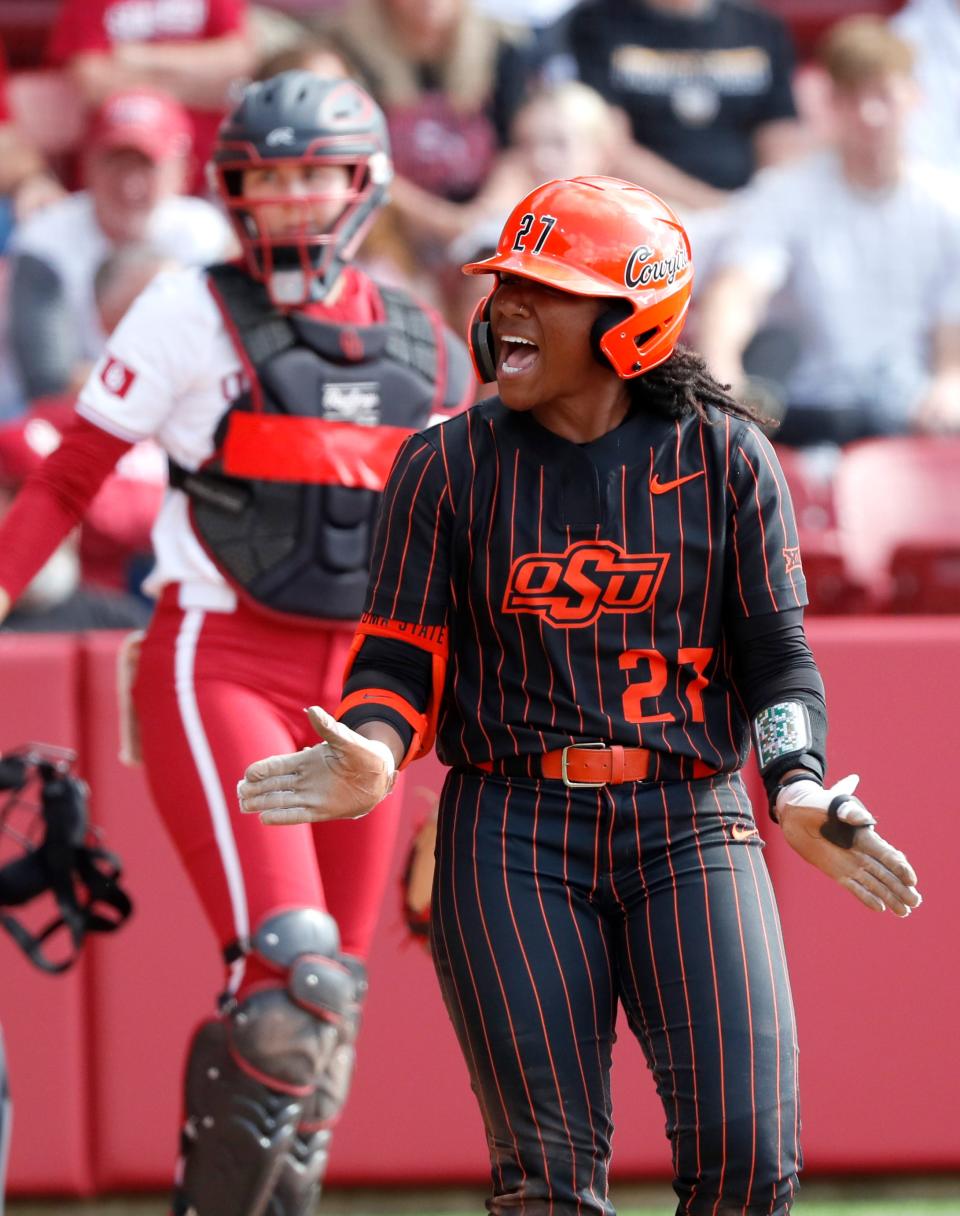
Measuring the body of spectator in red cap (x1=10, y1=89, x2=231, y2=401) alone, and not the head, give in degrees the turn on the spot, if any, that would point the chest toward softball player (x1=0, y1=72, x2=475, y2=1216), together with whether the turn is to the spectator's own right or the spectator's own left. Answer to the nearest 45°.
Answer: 0° — they already face them

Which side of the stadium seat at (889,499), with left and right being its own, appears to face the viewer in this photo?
front

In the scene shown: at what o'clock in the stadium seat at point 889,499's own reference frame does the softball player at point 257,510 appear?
The softball player is roughly at 1 o'clock from the stadium seat.

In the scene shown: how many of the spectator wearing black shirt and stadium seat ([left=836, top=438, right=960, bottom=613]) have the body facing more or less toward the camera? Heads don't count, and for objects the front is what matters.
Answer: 2

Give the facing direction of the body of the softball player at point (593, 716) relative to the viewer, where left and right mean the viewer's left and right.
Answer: facing the viewer

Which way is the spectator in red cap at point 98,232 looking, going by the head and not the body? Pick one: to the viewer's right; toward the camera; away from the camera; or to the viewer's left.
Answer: toward the camera

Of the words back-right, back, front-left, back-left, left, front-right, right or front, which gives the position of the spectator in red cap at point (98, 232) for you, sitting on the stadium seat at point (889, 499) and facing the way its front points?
right

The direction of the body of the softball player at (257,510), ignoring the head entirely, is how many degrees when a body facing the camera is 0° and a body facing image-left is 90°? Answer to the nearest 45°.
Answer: approximately 315°

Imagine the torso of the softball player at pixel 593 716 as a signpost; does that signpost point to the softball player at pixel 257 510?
no

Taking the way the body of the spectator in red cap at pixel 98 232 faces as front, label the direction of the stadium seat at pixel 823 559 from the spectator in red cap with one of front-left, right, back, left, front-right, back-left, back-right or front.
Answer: front-left

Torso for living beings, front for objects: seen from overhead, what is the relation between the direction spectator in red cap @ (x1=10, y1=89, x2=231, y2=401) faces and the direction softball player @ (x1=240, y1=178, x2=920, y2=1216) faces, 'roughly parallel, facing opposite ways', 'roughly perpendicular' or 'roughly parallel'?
roughly parallel

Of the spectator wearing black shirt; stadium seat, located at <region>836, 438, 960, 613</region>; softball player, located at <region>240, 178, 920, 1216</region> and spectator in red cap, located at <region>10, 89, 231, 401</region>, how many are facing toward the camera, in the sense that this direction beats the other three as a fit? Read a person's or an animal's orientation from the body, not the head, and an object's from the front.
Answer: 4

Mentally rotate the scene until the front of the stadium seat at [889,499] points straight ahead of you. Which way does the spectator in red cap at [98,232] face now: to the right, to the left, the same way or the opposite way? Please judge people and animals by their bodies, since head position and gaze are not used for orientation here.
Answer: the same way

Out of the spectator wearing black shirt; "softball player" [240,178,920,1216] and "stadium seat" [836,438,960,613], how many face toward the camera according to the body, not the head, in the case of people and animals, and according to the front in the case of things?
3

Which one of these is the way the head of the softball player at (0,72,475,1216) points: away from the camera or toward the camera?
toward the camera

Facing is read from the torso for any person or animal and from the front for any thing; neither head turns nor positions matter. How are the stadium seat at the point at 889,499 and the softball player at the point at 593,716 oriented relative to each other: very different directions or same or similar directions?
same or similar directions

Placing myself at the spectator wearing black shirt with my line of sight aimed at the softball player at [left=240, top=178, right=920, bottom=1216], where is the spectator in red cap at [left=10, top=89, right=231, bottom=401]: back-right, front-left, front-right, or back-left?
front-right
